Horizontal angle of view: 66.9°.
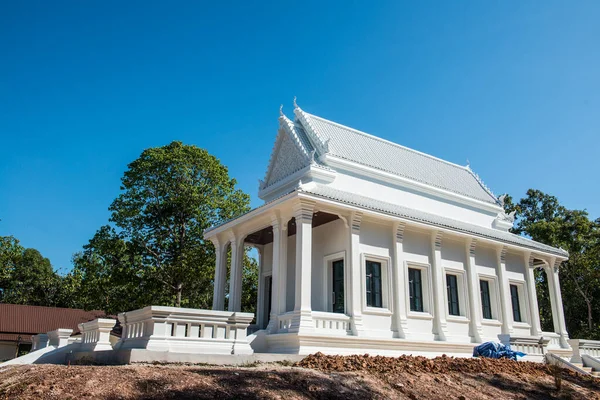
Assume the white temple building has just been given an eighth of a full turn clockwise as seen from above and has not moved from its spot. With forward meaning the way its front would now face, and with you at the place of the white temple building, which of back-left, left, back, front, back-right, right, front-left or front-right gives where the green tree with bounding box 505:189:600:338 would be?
back-right

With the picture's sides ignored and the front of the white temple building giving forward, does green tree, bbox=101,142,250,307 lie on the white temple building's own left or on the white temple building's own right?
on the white temple building's own right

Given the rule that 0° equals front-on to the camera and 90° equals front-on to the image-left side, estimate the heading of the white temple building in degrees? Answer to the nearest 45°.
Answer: approximately 45°

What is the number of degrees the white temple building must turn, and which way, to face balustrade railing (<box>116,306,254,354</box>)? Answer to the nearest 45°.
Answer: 0° — it already faces it

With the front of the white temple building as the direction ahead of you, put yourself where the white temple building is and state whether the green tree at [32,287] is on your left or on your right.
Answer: on your right
